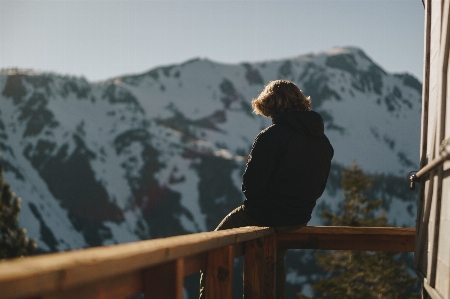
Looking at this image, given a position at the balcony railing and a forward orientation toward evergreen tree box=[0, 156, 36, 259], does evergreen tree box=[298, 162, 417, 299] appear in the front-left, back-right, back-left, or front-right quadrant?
front-right

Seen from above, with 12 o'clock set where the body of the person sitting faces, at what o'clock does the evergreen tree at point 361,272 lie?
The evergreen tree is roughly at 2 o'clock from the person sitting.

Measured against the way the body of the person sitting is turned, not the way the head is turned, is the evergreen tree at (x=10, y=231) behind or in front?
in front

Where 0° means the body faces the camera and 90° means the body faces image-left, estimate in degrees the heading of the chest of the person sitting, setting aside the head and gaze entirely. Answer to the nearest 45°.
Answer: approximately 135°

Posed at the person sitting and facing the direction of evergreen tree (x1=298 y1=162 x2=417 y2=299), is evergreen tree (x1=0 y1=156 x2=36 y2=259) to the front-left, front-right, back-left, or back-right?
front-left
